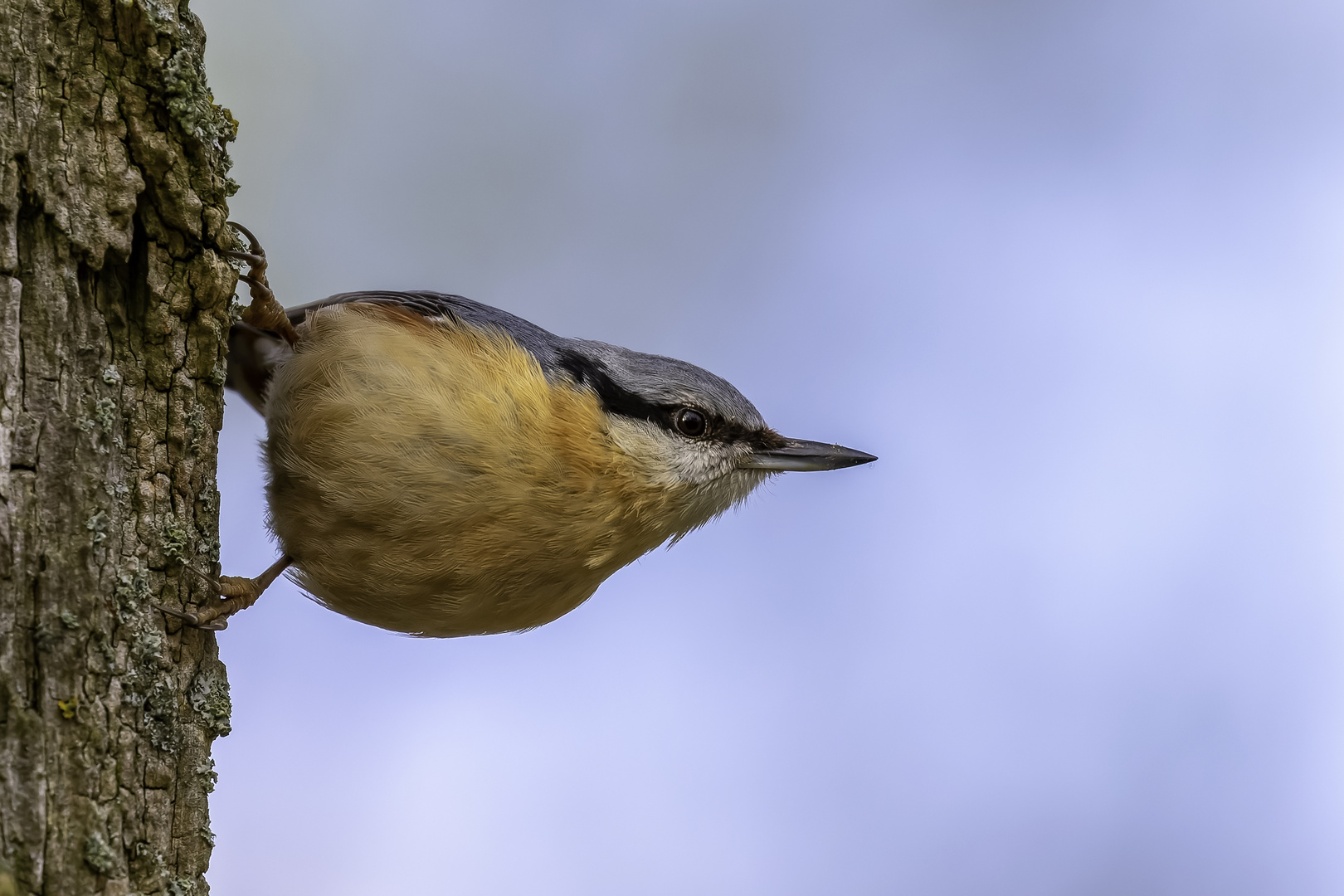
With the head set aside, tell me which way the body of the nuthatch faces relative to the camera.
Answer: to the viewer's right
